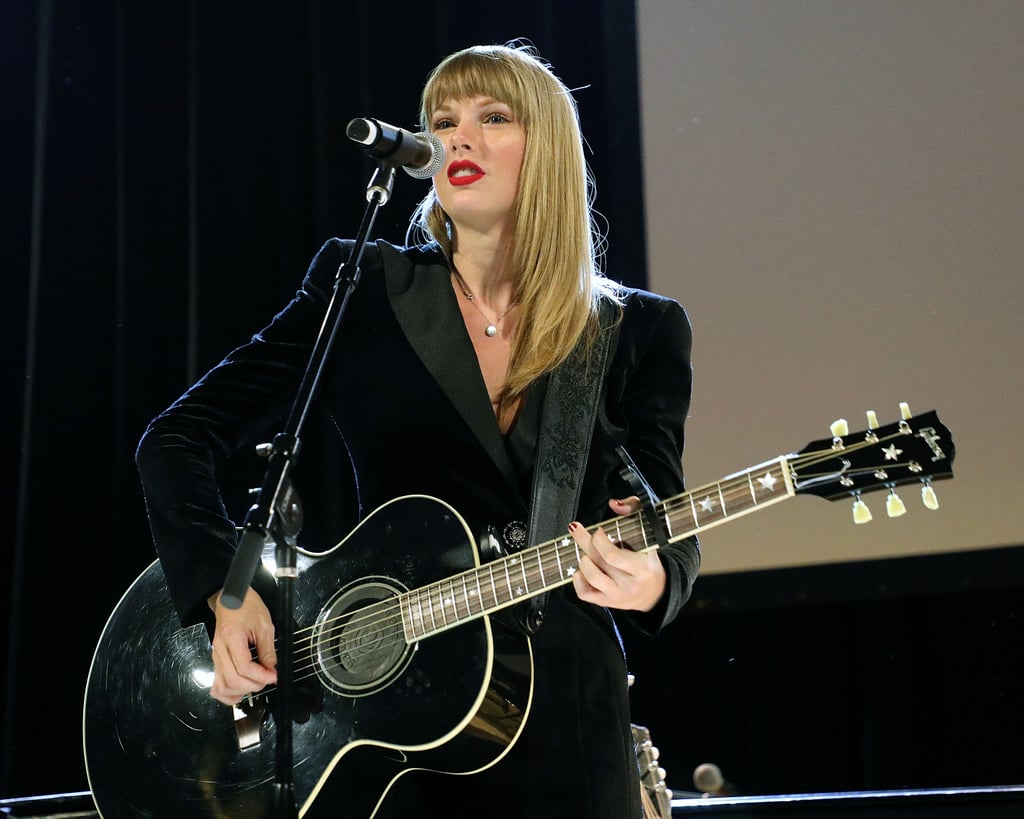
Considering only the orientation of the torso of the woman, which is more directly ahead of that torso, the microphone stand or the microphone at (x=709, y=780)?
the microphone stand

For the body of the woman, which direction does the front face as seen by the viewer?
toward the camera

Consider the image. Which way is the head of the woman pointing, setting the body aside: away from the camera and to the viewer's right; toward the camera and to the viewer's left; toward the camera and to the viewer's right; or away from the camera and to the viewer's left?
toward the camera and to the viewer's left

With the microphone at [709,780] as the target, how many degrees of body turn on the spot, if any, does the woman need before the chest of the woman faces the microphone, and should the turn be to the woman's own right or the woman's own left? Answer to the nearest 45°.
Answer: approximately 135° to the woman's own left

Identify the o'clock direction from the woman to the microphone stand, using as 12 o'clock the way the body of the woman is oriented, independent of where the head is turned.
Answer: The microphone stand is roughly at 1 o'clock from the woman.
